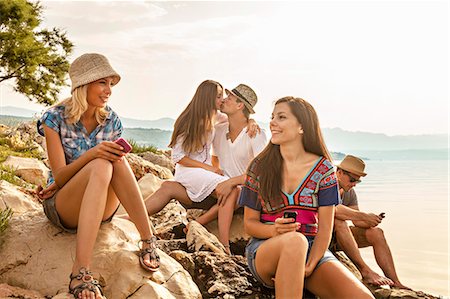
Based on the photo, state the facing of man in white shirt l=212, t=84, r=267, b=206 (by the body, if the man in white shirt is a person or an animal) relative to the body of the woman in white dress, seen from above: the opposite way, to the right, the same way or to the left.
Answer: to the right

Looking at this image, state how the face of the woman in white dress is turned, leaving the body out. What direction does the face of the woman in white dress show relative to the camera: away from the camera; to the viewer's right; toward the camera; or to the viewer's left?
to the viewer's right

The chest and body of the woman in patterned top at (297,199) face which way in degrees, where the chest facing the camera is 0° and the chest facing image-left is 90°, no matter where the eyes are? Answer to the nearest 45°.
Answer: approximately 0°

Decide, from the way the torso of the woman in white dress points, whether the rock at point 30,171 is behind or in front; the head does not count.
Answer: behind

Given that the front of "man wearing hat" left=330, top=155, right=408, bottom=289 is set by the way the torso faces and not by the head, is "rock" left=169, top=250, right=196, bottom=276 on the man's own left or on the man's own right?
on the man's own right

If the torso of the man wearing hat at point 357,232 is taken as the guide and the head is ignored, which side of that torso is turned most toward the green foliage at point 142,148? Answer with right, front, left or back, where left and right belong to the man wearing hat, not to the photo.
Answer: back

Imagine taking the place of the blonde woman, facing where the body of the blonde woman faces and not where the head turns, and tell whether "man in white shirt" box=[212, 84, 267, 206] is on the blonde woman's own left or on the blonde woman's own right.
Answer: on the blonde woman's own left

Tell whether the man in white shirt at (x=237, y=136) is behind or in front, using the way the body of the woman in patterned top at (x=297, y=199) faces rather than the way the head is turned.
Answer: behind

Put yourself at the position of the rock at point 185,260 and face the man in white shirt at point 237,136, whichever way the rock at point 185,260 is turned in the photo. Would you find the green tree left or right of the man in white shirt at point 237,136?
left
